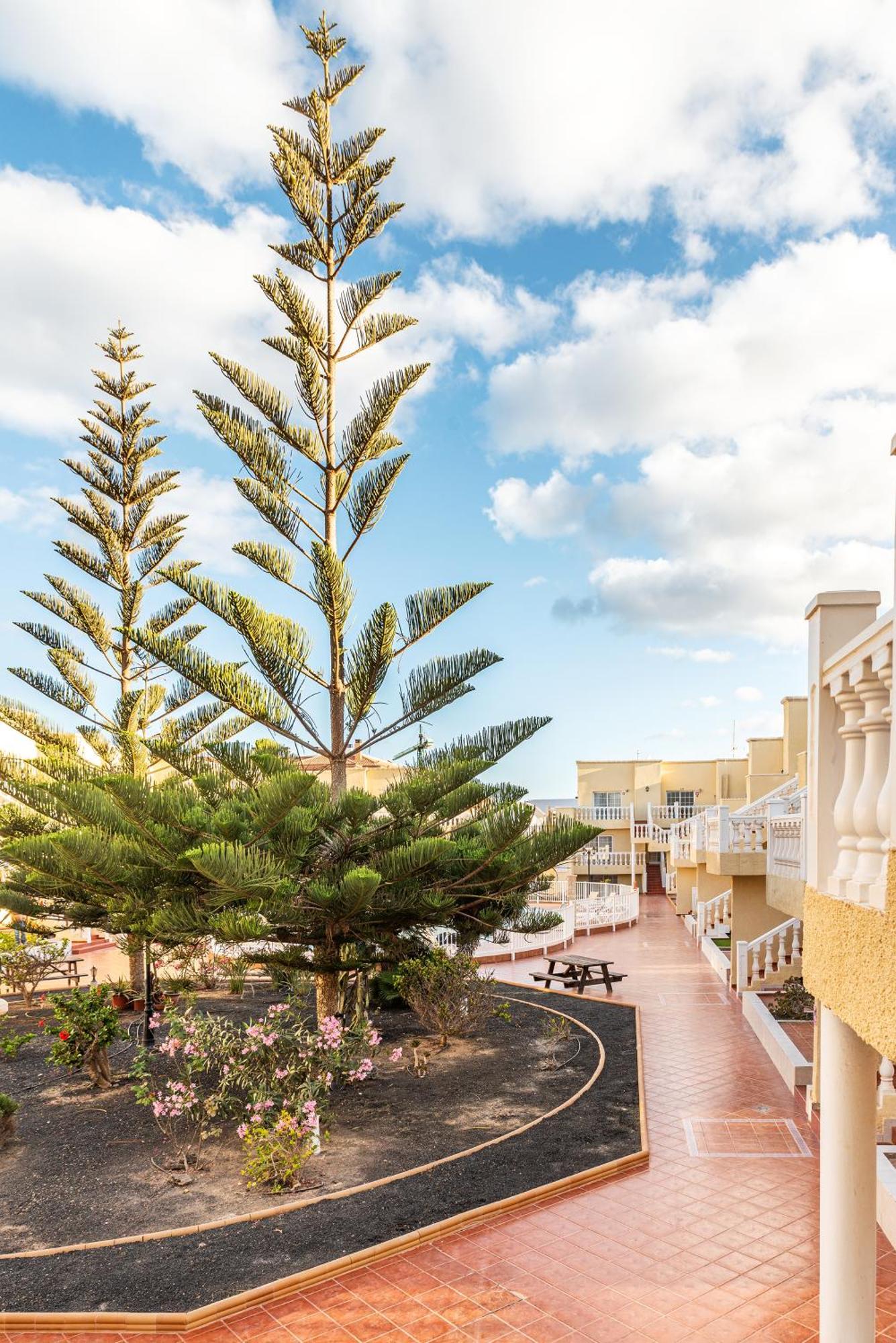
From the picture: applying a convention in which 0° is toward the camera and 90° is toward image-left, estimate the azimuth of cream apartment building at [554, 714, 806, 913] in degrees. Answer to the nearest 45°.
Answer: approximately 0°

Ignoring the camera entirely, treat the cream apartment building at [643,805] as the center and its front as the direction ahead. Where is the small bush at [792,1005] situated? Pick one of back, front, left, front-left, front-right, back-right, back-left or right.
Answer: front

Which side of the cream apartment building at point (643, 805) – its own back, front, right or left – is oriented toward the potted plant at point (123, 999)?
front

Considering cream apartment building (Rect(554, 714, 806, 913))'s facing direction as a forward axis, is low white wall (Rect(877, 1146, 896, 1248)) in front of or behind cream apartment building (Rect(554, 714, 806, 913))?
in front

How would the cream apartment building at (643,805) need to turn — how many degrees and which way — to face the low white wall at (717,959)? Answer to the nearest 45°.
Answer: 0° — it already faces it

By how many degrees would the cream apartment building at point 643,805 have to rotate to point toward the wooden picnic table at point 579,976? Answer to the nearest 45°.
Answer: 0° — it already faces it

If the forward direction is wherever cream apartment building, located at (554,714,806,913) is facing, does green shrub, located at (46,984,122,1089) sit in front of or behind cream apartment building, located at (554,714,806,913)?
in front

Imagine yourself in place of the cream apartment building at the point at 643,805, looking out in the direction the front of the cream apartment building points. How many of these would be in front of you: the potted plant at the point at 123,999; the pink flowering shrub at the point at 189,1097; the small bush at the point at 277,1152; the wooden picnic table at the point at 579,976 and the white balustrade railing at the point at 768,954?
5

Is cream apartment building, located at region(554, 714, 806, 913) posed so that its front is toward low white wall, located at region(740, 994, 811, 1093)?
yes

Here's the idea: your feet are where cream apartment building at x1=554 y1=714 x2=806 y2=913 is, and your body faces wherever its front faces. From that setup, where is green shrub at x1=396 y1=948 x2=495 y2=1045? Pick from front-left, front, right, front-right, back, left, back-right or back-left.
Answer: front

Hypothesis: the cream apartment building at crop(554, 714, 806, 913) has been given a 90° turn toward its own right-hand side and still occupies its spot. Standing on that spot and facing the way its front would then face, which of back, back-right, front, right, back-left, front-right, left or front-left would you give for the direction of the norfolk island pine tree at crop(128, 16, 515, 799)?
left

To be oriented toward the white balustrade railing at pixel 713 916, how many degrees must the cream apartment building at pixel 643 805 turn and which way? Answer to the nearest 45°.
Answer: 0° — it already faces it
